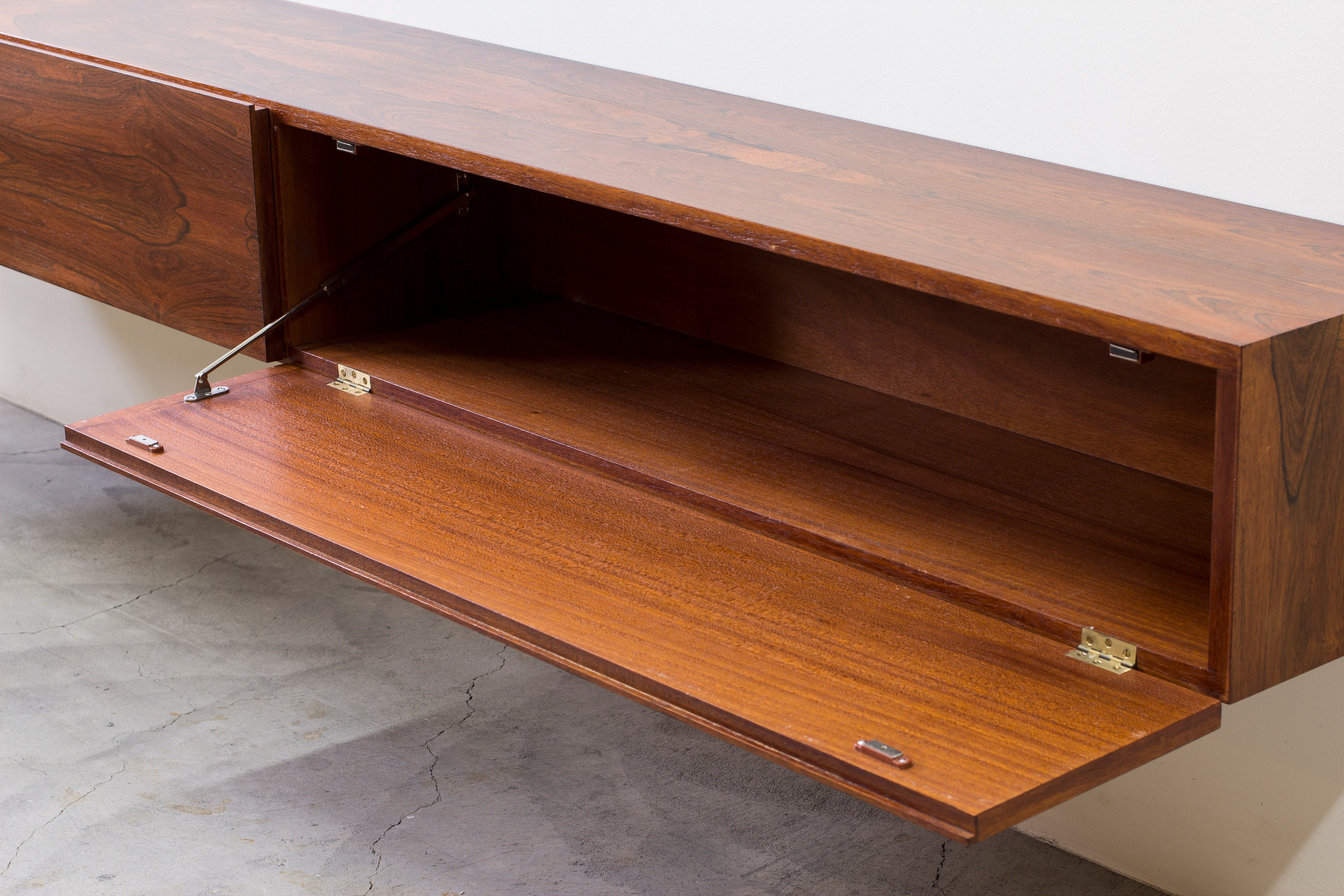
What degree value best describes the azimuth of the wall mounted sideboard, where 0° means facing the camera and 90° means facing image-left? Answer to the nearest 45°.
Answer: approximately 45°
